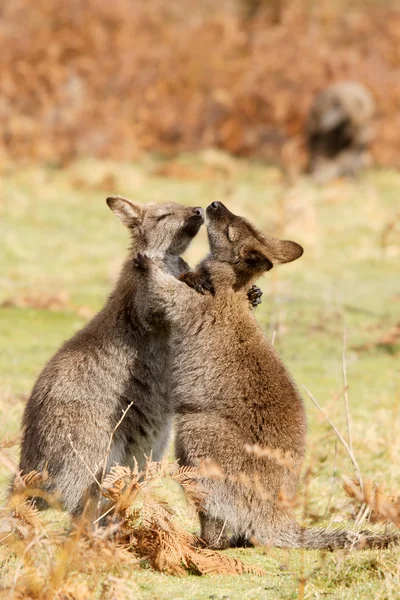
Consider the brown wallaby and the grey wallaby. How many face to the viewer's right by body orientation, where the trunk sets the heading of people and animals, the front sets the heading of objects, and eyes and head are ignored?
1

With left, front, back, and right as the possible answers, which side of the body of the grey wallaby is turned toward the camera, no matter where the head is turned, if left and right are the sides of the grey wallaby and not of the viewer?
right

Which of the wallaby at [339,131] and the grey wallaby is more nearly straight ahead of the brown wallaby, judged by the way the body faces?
the grey wallaby

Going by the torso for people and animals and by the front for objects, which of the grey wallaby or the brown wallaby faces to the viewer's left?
the brown wallaby

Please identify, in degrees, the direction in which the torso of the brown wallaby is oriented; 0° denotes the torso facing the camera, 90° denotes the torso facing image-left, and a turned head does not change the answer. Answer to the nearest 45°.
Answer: approximately 90°

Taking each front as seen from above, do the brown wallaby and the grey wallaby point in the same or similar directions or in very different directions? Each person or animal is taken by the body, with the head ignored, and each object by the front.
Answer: very different directions

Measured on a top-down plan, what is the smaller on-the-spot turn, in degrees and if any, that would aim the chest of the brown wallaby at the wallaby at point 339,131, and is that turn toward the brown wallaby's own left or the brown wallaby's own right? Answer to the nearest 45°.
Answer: approximately 90° to the brown wallaby's own right
